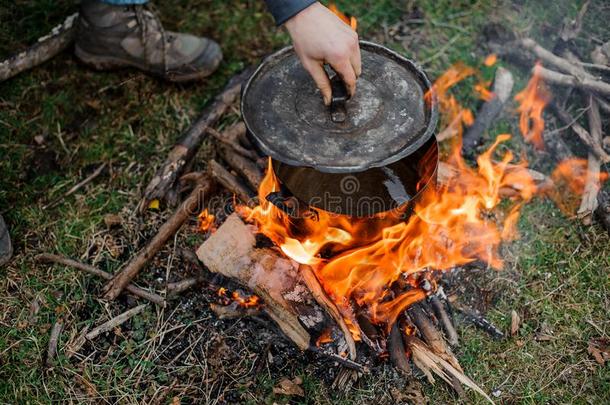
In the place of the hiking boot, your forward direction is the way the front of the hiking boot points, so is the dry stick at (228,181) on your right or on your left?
on your right

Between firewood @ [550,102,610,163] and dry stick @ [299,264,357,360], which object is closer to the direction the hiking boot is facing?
the firewood

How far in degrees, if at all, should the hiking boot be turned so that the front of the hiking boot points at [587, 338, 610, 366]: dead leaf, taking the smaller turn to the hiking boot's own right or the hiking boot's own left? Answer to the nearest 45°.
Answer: approximately 45° to the hiking boot's own right

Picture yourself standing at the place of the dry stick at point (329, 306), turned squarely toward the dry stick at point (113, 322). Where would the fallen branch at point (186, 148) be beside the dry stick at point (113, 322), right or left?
right

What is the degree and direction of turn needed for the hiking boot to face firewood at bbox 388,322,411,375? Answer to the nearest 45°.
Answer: approximately 90° to its right

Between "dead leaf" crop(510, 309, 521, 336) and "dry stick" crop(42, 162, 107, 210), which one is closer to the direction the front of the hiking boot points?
the dead leaf

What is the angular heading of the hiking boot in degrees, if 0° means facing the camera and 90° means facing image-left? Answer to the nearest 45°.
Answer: approximately 270°

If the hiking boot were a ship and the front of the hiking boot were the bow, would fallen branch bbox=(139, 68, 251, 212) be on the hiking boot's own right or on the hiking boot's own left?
on the hiking boot's own right

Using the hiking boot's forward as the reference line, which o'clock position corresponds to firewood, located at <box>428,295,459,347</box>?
The firewood is roughly at 2 o'clock from the hiking boot.

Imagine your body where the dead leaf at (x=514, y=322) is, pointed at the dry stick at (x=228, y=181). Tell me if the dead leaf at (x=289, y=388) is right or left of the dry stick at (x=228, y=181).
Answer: left
